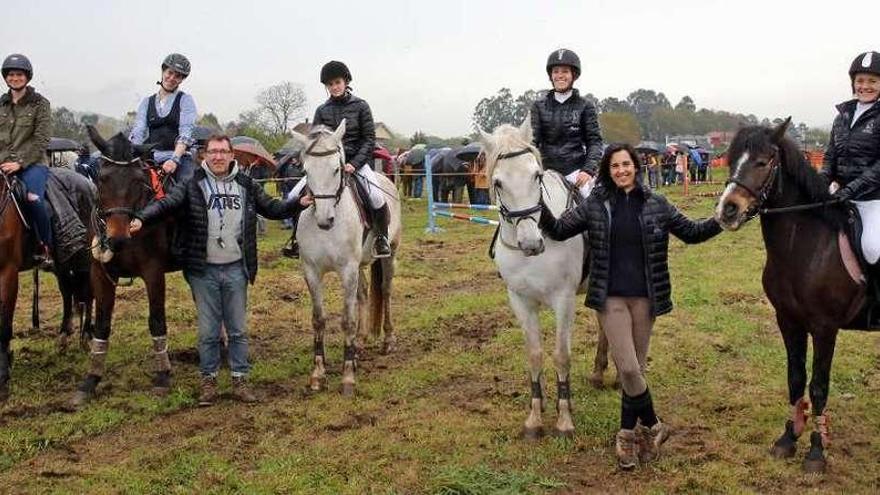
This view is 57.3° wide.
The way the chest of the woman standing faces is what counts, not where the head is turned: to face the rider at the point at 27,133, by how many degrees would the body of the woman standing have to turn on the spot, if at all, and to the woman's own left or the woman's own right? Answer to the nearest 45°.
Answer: approximately 90° to the woman's own right

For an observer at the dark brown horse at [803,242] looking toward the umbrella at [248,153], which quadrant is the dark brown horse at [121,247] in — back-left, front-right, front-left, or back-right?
front-left

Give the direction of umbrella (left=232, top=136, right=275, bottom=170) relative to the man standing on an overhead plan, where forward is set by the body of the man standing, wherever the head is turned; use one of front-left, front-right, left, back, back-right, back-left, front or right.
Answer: back

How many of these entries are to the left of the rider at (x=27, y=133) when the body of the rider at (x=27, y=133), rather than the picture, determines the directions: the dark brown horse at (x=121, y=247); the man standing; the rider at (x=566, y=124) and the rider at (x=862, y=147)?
4

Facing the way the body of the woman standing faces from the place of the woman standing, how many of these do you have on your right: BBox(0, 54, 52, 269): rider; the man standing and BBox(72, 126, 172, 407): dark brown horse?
3

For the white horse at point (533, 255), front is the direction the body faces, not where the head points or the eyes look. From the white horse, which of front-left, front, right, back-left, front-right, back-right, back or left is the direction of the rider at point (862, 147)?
left

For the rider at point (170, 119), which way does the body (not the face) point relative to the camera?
toward the camera

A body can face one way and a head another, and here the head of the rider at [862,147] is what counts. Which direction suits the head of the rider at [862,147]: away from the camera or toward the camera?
toward the camera

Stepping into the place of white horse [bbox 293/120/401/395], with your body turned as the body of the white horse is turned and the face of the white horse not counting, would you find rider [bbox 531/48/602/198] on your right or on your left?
on your left

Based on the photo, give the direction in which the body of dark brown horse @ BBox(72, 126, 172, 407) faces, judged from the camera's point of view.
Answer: toward the camera

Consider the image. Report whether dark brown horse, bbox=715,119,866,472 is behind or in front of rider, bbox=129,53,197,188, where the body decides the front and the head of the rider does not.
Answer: in front

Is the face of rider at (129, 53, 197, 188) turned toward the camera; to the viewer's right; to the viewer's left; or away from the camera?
toward the camera

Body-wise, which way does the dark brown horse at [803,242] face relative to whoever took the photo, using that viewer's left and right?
facing the viewer and to the left of the viewer

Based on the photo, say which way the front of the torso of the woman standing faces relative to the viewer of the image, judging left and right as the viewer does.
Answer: facing the viewer

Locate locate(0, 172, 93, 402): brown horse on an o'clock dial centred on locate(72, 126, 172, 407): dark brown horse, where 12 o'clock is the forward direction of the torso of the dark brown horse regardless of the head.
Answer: The brown horse is roughly at 4 o'clock from the dark brown horse.

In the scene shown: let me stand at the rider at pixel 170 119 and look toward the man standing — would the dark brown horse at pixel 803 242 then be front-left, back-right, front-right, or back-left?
front-left

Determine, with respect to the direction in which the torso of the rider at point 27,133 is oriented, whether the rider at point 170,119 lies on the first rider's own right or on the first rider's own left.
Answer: on the first rider's own left
